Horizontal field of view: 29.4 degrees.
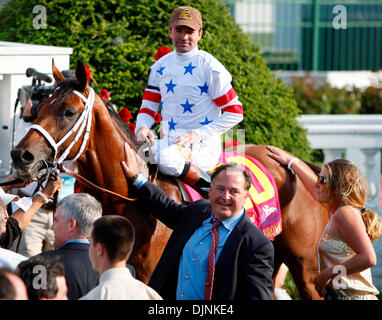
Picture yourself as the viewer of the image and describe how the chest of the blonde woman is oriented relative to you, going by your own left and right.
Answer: facing to the left of the viewer

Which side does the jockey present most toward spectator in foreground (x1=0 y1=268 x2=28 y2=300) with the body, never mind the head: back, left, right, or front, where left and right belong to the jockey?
front

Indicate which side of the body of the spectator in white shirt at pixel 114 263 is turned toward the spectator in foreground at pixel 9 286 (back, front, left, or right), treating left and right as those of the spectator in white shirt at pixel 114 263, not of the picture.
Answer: left

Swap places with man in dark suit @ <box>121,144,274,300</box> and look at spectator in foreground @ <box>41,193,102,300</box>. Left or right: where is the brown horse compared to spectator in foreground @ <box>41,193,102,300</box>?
right

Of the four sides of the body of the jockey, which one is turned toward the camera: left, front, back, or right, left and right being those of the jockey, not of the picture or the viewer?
front

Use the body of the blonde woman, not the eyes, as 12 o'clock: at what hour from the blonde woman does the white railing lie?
The white railing is roughly at 3 o'clock from the blonde woman.

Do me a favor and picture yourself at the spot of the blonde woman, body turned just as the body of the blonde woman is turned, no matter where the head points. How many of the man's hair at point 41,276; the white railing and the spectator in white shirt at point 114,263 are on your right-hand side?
1

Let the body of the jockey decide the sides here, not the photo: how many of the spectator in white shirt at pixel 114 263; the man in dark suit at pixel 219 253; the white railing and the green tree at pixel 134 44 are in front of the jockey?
2

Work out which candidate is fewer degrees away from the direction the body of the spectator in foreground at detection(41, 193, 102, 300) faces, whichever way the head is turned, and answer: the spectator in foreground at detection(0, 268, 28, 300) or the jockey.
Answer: the jockey

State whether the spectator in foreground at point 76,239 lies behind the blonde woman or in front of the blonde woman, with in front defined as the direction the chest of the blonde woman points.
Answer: in front
